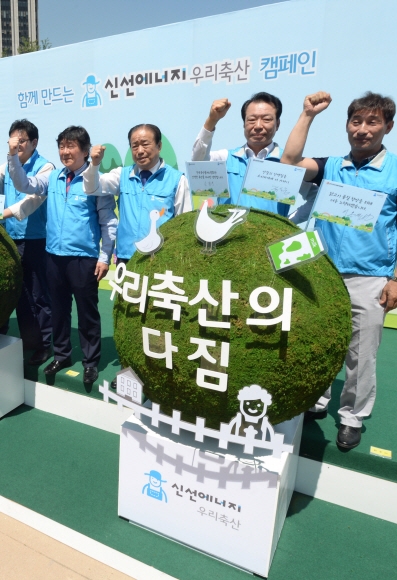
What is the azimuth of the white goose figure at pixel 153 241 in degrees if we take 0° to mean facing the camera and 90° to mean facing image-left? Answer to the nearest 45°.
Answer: approximately 270°

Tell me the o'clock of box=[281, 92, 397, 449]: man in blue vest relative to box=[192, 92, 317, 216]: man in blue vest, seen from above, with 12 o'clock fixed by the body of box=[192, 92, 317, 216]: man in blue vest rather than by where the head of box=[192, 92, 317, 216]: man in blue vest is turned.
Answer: box=[281, 92, 397, 449]: man in blue vest is roughly at 10 o'clock from box=[192, 92, 317, 216]: man in blue vest.

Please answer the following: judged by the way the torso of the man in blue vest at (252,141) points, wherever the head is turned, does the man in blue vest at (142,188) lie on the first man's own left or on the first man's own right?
on the first man's own right

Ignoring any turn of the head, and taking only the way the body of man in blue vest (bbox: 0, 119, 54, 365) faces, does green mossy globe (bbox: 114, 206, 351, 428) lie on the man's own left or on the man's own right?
on the man's own left

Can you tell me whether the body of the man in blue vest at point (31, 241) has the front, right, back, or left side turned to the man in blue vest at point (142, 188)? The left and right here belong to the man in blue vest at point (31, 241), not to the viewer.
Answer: left

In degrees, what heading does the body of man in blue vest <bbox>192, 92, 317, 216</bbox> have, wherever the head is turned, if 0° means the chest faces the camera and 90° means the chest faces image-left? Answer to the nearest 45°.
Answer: approximately 0°

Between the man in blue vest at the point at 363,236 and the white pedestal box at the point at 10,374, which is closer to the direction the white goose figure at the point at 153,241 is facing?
the man in blue vest
